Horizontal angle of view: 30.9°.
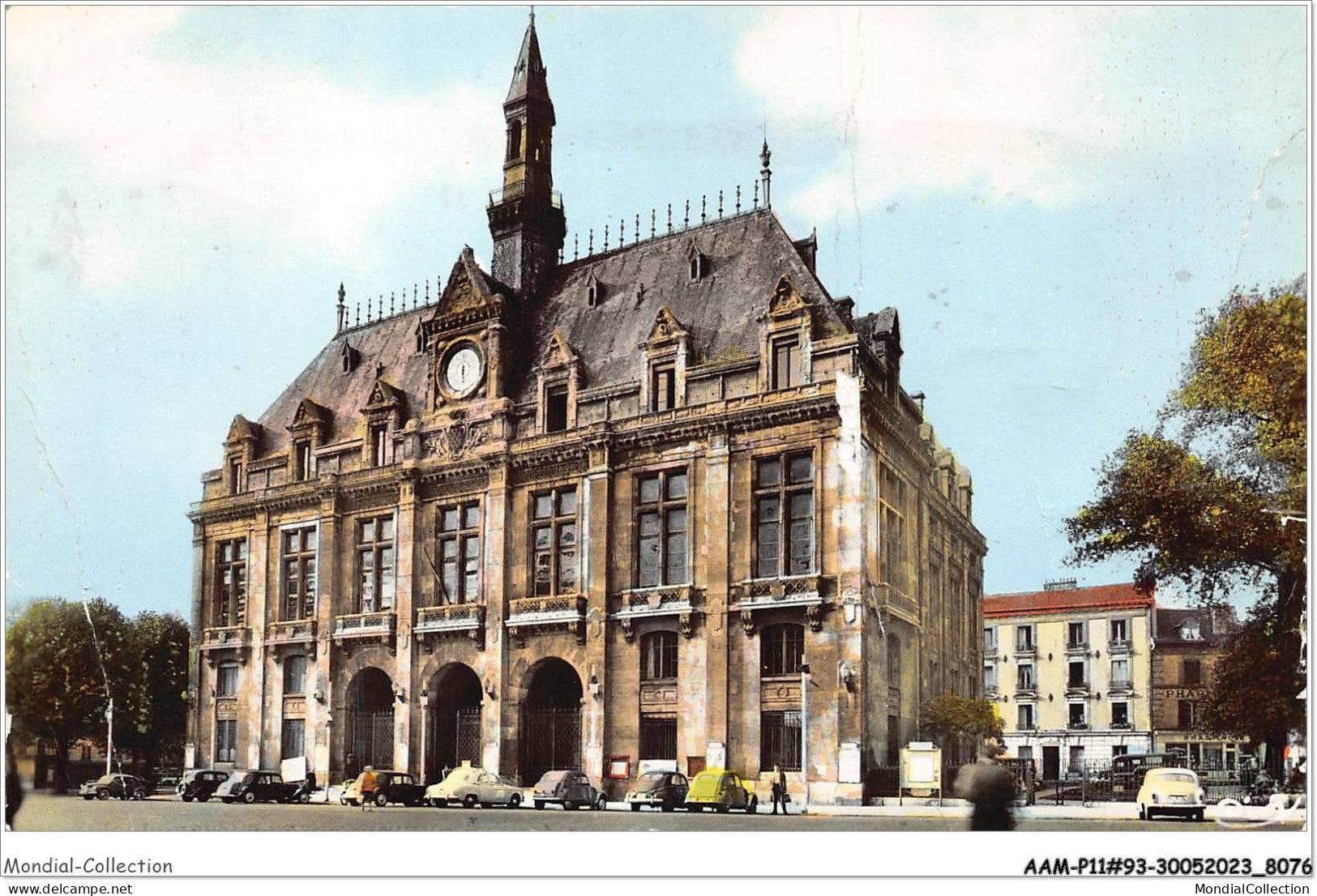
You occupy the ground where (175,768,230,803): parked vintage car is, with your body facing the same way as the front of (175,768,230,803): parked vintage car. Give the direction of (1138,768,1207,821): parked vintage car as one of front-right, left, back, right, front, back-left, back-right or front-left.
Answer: left

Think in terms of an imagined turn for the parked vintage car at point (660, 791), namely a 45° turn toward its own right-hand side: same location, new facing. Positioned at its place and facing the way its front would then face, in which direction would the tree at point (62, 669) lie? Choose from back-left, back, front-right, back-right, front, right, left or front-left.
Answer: front

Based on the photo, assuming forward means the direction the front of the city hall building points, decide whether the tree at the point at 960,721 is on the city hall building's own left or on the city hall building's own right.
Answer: on the city hall building's own left

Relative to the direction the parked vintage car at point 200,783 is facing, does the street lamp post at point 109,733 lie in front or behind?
in front

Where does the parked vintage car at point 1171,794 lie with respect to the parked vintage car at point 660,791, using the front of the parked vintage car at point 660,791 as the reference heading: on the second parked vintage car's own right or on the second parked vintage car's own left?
on the second parked vintage car's own right
